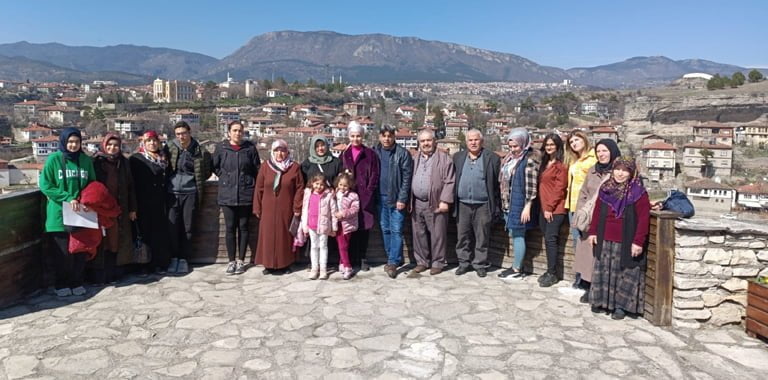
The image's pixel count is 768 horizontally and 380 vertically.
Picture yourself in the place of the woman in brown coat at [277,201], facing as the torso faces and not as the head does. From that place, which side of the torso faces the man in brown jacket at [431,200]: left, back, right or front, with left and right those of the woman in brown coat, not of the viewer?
left

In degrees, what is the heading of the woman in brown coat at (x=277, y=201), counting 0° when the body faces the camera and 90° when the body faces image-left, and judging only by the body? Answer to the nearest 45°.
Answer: approximately 0°

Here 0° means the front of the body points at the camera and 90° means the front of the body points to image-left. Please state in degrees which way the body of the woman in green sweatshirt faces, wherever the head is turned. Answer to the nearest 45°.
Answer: approximately 315°

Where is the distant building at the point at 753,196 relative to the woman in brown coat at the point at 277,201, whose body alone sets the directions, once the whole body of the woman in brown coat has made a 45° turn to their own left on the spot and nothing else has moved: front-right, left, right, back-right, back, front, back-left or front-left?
left

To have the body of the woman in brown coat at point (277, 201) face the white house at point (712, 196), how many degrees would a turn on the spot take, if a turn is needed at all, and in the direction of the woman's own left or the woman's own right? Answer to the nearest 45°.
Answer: approximately 135° to the woman's own left

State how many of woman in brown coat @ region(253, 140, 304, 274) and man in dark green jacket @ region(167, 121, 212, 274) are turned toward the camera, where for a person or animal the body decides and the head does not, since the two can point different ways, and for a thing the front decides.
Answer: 2
